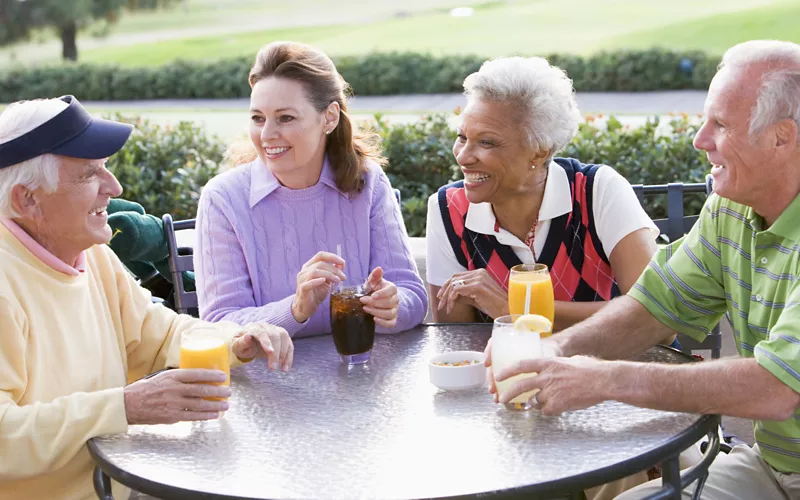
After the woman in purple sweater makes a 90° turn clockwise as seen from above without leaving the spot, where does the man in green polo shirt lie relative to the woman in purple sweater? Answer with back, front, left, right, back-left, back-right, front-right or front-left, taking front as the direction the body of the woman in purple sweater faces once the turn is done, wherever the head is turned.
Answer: back-left

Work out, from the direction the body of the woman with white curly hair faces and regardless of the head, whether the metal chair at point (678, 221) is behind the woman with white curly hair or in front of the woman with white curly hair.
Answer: behind

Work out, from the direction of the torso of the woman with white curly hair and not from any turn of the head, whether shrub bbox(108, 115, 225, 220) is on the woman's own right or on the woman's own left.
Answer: on the woman's own right

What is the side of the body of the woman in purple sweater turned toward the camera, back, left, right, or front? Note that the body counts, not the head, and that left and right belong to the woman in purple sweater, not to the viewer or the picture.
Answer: front

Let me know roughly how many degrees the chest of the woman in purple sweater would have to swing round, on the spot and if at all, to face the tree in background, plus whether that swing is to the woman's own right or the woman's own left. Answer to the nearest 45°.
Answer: approximately 180°

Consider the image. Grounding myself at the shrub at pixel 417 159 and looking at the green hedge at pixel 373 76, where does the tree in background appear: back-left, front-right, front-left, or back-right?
front-left

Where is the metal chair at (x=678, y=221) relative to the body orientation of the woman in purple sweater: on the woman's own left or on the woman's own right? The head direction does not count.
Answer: on the woman's own left

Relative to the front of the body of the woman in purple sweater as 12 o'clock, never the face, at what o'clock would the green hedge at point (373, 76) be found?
The green hedge is roughly at 6 o'clock from the woman in purple sweater.

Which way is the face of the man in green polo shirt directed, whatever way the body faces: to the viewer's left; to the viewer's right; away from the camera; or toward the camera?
to the viewer's left

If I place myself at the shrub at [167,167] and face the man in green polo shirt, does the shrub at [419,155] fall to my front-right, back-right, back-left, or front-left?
front-left

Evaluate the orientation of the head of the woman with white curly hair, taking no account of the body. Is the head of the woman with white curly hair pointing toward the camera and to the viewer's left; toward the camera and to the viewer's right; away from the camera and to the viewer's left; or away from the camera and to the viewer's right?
toward the camera and to the viewer's left

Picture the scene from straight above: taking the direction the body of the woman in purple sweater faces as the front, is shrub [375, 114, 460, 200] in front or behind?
behind

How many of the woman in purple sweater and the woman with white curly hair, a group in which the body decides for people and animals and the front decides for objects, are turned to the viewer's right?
0

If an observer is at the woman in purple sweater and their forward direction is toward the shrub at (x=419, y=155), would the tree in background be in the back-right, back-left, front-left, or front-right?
front-left

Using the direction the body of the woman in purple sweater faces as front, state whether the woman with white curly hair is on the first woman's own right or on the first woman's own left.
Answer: on the first woman's own left
